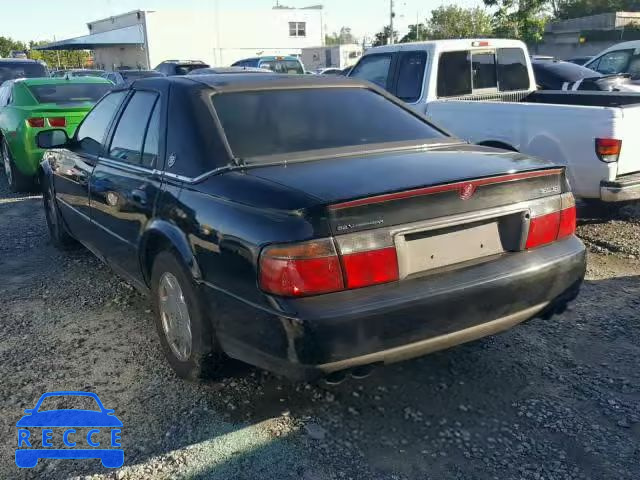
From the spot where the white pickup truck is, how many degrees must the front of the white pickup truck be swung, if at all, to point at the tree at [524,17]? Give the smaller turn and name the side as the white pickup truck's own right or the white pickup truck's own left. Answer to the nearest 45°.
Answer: approximately 45° to the white pickup truck's own right

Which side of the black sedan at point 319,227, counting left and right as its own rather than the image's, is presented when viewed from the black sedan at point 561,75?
right

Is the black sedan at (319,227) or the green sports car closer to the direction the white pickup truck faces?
the green sports car

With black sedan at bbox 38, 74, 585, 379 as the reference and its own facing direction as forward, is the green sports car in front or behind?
in front

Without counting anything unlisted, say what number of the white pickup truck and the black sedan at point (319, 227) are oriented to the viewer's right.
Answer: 0

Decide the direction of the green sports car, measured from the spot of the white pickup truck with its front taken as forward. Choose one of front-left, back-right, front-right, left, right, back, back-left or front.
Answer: front-left

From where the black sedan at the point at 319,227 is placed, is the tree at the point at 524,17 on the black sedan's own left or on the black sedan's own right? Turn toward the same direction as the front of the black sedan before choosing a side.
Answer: on the black sedan's own right

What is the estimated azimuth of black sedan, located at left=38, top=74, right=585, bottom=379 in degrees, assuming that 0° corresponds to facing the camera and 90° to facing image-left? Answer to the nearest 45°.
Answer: approximately 135°

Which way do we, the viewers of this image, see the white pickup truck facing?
facing away from the viewer and to the left of the viewer
